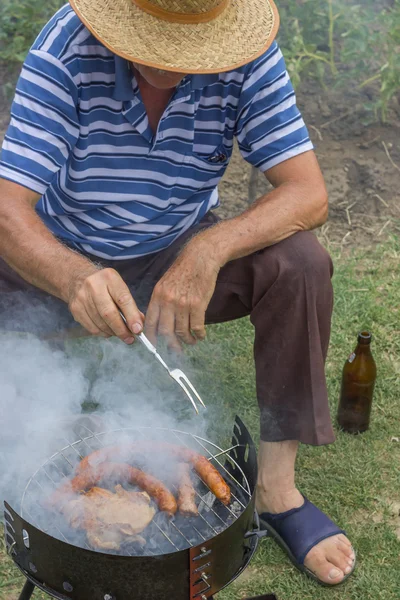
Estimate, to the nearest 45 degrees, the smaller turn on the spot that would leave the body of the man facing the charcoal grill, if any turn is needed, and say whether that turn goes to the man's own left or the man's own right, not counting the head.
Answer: approximately 45° to the man's own right

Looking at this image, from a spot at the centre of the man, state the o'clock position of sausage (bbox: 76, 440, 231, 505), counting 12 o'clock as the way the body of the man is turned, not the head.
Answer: The sausage is roughly at 1 o'clock from the man.

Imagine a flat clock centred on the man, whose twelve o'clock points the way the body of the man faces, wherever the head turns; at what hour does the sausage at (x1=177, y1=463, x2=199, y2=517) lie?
The sausage is roughly at 1 o'clock from the man.

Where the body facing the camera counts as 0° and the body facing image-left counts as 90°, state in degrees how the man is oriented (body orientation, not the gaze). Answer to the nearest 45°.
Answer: approximately 0°
